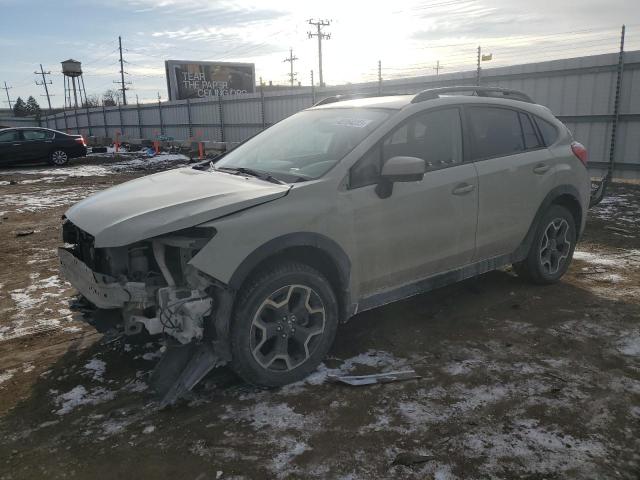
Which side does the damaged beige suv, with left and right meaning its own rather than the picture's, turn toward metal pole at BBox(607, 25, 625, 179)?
back

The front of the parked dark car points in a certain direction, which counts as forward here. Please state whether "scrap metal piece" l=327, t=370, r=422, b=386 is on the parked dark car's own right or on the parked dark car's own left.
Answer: on the parked dark car's own left

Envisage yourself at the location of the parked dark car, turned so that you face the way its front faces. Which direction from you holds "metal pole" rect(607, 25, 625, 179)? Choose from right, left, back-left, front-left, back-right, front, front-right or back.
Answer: back-left

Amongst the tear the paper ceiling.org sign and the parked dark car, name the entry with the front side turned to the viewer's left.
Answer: the parked dark car

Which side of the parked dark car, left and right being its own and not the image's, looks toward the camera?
left

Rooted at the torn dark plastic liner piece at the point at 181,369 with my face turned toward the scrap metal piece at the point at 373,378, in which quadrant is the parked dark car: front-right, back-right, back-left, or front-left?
back-left

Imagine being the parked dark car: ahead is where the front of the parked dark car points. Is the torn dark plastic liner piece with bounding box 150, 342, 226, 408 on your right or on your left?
on your left

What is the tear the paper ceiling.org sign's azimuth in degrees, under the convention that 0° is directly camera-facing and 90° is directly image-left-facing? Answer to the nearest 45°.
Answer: approximately 315°

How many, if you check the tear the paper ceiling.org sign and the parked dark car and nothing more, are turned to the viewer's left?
1
